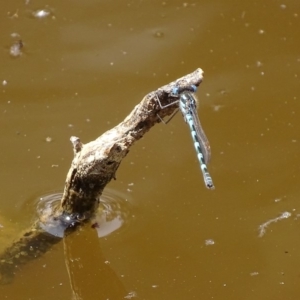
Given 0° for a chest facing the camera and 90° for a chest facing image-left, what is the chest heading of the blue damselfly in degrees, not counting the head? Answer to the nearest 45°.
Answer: approximately 180°
